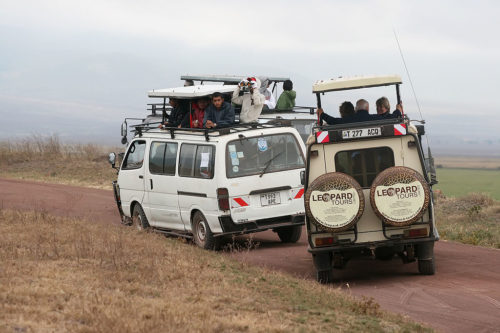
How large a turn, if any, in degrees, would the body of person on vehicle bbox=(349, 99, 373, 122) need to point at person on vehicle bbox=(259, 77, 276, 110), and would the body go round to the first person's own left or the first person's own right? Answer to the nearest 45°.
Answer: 0° — they already face them

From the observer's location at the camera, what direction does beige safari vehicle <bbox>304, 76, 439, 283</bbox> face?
facing away from the viewer

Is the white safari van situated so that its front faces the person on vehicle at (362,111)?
no

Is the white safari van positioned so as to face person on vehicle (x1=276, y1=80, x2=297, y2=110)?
no

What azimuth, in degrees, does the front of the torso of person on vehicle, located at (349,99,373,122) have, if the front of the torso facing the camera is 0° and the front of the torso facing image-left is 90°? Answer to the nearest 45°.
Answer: approximately 180°

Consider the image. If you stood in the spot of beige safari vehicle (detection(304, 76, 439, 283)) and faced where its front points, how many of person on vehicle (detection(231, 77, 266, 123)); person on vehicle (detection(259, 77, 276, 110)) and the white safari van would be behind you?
0

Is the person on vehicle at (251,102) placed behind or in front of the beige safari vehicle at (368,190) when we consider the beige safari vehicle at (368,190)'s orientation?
in front

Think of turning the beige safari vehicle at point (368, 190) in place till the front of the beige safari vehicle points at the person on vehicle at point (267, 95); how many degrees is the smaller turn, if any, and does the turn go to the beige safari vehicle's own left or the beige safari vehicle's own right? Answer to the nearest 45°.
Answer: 0° — it already faces them

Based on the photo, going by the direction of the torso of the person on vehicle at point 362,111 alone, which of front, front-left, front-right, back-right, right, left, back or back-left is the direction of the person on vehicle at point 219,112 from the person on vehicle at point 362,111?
front-left

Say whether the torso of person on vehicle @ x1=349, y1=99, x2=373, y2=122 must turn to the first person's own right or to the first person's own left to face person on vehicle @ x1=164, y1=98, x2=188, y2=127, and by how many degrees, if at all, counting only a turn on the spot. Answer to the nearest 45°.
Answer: approximately 45° to the first person's own left

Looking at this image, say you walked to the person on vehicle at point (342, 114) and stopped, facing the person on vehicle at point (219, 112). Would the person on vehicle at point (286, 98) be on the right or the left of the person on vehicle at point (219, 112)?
right
